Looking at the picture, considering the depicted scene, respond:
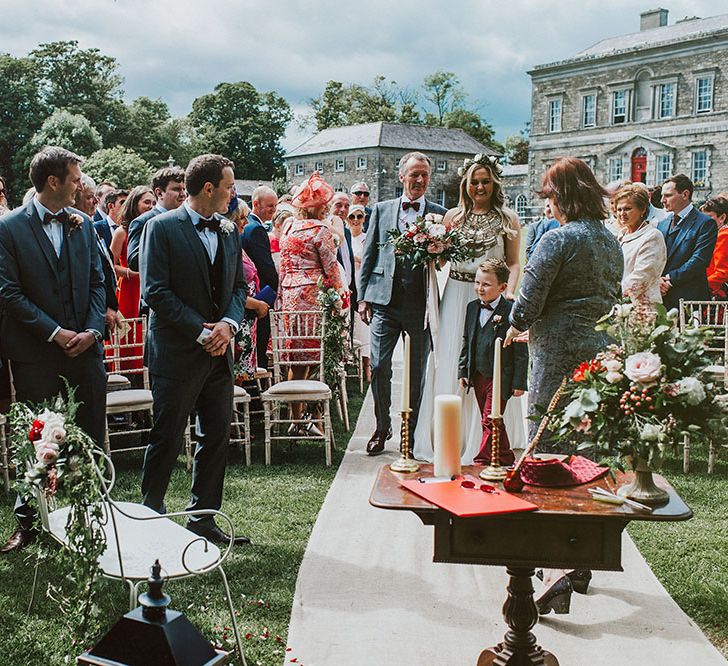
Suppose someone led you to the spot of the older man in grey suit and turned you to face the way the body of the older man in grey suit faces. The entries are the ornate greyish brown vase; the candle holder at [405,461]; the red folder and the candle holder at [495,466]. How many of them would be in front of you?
4

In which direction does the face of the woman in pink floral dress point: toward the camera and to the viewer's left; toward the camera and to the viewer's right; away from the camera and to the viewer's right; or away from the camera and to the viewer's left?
away from the camera and to the viewer's right

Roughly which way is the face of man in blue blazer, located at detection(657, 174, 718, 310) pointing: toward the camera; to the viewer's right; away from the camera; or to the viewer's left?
to the viewer's left

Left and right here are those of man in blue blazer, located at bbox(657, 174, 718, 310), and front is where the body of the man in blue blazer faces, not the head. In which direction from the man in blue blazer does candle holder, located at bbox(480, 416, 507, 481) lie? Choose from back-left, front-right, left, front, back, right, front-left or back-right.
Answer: front-left

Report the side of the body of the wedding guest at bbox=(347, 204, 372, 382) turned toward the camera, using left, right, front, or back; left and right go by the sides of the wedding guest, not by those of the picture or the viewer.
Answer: front

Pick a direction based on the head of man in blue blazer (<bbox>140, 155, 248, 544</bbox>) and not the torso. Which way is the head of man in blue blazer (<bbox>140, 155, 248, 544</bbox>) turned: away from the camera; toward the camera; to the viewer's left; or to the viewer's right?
to the viewer's right

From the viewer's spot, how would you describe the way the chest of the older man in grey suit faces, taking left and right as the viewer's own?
facing the viewer

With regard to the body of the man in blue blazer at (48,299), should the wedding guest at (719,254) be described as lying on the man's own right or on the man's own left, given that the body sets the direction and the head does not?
on the man's own left

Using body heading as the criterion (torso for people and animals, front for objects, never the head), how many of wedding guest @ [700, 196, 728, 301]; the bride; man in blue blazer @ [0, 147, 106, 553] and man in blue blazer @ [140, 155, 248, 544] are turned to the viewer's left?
1

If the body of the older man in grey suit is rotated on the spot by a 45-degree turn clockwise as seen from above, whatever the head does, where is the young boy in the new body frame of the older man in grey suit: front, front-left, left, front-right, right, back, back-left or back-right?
left

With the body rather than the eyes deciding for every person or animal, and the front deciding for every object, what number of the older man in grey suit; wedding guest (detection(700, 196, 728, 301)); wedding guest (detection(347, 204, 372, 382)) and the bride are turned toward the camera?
3

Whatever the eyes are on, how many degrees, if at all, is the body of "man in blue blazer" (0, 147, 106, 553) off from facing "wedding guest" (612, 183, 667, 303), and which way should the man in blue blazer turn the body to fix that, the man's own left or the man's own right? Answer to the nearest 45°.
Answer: approximately 45° to the man's own left

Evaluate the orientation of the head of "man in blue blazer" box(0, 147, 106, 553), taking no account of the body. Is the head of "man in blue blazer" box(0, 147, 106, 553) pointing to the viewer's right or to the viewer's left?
to the viewer's right

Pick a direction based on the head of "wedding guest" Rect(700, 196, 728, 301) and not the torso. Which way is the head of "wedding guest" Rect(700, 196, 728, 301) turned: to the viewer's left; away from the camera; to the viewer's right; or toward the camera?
to the viewer's left

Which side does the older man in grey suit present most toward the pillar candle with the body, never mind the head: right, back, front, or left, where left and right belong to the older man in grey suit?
front

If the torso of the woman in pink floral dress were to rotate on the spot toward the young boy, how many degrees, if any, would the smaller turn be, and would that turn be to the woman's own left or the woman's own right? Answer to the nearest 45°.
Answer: approximately 90° to the woman's own right

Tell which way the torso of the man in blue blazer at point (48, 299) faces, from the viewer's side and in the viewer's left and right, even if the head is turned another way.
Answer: facing the viewer and to the right of the viewer
